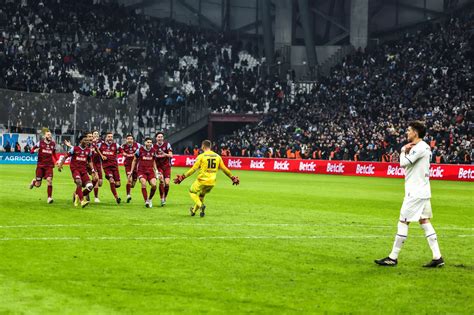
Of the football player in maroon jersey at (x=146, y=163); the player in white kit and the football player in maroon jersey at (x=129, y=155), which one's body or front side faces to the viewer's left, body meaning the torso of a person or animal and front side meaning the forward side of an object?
the player in white kit

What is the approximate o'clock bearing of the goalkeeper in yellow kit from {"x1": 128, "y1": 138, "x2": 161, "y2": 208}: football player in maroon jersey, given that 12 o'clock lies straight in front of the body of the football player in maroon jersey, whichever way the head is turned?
The goalkeeper in yellow kit is roughly at 11 o'clock from the football player in maroon jersey.

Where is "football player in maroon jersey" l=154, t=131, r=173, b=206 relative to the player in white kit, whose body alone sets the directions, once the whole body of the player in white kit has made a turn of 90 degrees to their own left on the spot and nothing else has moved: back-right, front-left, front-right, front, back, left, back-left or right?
back-right

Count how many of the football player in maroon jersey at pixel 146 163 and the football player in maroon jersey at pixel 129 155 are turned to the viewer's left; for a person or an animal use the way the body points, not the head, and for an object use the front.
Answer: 0

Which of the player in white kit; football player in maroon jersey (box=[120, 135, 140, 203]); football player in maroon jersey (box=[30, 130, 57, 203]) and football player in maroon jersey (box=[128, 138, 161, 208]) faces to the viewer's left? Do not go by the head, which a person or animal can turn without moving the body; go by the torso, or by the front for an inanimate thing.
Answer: the player in white kit

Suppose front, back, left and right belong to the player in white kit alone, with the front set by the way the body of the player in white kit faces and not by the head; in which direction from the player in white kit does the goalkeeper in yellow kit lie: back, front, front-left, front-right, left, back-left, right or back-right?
front-right

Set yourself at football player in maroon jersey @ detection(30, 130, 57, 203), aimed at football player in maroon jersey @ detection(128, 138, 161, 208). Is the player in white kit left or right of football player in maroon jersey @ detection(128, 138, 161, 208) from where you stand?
right

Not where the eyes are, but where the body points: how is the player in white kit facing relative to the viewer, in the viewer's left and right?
facing to the left of the viewer

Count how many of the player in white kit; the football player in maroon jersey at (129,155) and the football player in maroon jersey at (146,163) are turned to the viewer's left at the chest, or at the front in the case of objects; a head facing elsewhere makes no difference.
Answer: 1
